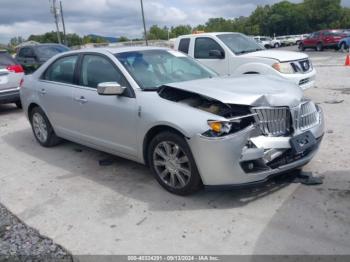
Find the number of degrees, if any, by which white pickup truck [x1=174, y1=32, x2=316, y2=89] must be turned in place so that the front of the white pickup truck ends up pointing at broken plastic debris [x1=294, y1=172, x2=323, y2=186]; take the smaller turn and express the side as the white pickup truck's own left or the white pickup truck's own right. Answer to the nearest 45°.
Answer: approximately 45° to the white pickup truck's own right

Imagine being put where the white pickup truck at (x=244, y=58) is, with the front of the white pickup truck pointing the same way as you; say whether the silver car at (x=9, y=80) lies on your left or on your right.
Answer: on your right

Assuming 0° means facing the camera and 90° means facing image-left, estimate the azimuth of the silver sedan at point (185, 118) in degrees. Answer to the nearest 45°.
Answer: approximately 315°

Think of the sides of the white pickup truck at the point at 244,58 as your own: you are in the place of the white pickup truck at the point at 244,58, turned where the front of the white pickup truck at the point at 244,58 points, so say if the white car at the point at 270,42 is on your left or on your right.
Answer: on your left

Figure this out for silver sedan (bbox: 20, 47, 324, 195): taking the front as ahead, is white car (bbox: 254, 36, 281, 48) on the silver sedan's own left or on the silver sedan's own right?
on the silver sedan's own left

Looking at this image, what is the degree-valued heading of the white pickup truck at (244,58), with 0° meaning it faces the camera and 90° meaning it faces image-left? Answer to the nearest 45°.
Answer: approximately 315°

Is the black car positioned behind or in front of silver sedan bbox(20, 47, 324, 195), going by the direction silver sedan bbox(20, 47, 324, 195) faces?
behind

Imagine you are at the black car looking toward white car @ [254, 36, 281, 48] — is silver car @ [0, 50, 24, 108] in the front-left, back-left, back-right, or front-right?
back-right

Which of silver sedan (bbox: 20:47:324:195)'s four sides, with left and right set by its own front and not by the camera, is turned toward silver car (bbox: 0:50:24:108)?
back

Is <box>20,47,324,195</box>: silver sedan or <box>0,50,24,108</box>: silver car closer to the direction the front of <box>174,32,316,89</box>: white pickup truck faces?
the silver sedan
